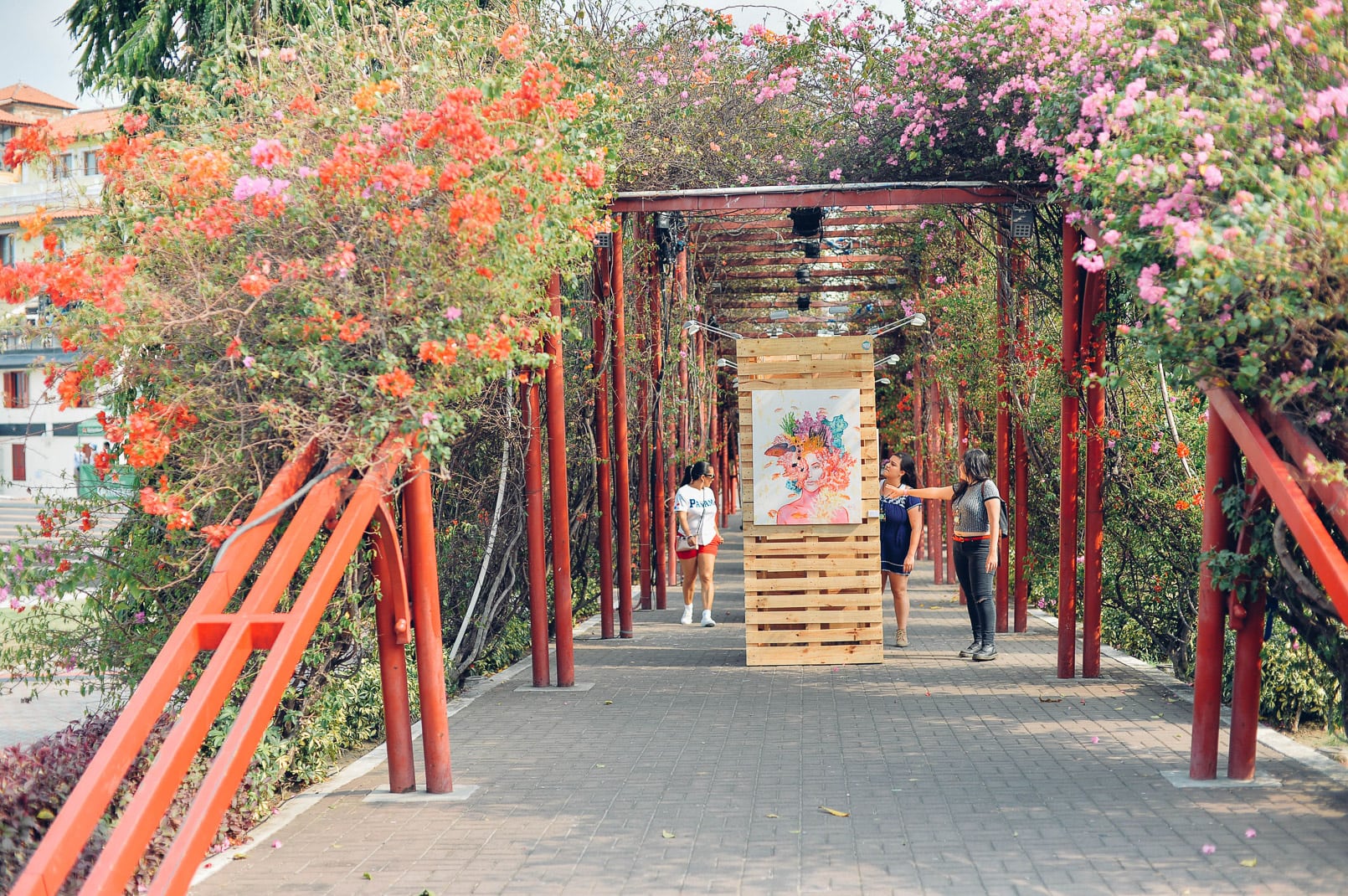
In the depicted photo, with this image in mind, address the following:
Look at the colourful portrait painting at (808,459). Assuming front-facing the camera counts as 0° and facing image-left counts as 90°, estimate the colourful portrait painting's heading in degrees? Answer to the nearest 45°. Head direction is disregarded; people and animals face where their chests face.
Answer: approximately 0°

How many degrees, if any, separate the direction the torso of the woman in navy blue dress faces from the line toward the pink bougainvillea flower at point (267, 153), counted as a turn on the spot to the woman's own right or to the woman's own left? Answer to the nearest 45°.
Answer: approximately 45° to the woman's own left

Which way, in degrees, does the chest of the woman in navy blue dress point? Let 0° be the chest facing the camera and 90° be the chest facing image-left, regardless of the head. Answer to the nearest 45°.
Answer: approximately 45°

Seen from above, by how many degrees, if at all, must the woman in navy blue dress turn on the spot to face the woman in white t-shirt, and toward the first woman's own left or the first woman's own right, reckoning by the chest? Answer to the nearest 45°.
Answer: approximately 90° to the first woman's own right
